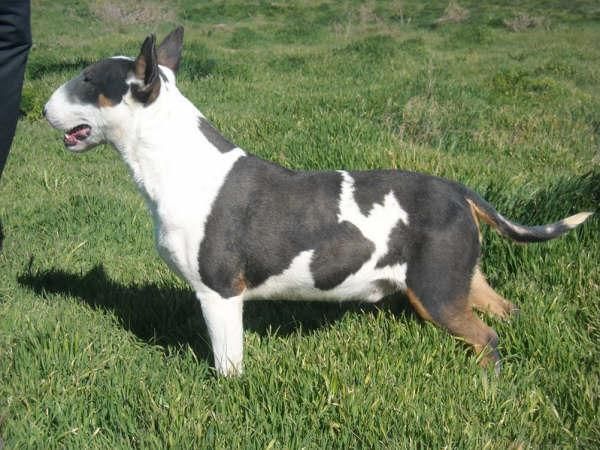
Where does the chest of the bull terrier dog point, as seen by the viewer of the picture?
to the viewer's left
